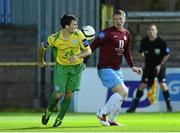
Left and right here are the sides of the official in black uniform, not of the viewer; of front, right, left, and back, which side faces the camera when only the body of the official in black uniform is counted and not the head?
front

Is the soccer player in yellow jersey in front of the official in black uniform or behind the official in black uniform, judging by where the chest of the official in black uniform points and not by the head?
in front
